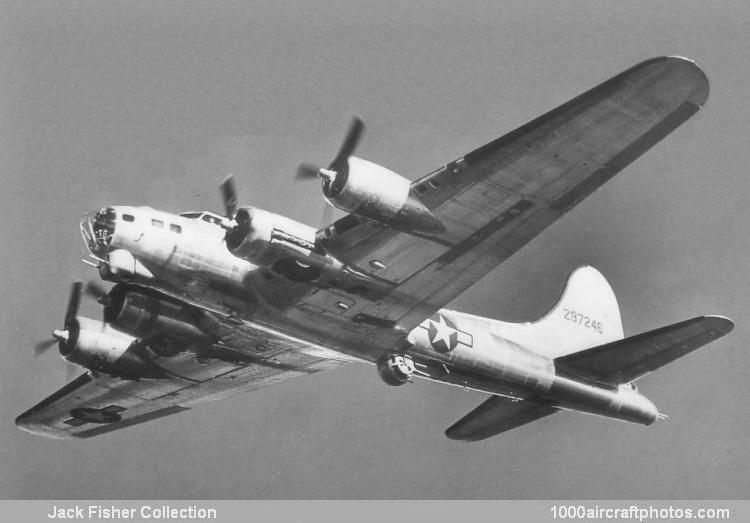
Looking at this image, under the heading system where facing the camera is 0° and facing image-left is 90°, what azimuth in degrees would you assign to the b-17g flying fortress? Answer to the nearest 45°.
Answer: approximately 45°
